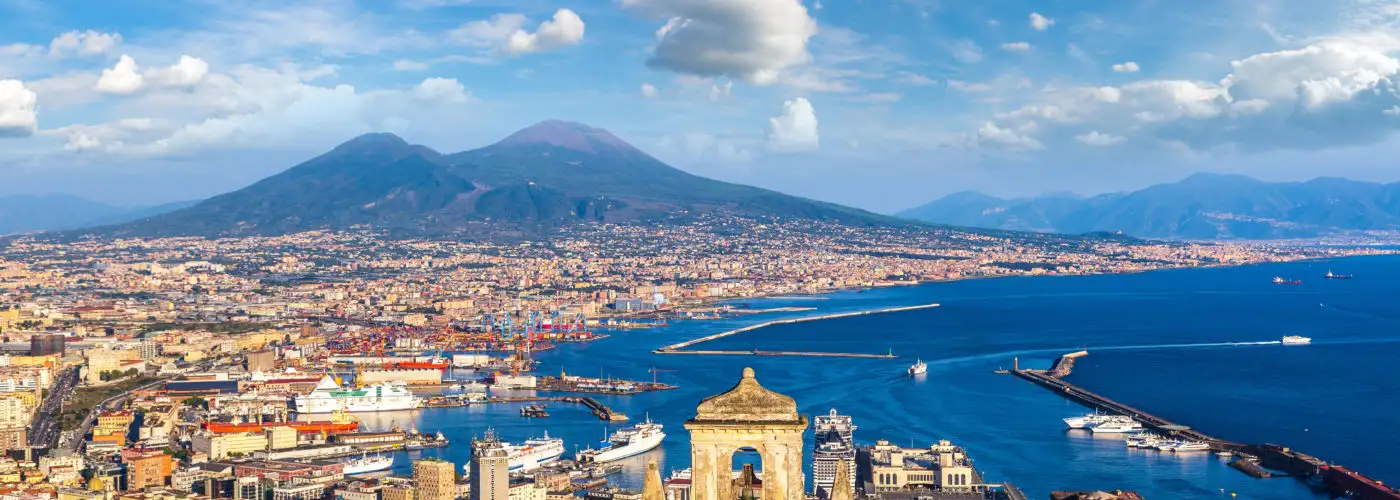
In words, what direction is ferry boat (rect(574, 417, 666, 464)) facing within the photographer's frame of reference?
facing away from the viewer and to the right of the viewer

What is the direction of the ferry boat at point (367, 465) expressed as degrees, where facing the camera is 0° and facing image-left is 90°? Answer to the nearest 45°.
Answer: approximately 270°

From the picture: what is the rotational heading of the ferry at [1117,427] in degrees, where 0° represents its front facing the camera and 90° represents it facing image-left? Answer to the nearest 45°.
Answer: approximately 90°

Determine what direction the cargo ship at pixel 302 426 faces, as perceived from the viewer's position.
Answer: facing to the left of the viewer

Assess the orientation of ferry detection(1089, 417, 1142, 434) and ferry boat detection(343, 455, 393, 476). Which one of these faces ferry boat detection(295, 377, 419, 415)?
the ferry detection(1089, 417, 1142, 434)

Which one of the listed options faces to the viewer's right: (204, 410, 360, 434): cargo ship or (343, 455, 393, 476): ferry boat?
the ferry boat

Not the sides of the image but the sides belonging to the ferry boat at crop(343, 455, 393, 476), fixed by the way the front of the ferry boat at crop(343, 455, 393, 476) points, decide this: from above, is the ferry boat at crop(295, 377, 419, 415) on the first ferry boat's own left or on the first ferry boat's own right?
on the first ferry boat's own left

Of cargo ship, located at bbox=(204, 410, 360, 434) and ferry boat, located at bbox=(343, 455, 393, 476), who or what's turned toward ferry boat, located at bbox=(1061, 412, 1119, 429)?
ferry boat, located at bbox=(343, 455, 393, 476)

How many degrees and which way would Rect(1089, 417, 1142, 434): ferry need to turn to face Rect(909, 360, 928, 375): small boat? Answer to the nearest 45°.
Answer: approximately 45° to its right

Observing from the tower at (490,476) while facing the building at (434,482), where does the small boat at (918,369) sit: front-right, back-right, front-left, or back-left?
back-right

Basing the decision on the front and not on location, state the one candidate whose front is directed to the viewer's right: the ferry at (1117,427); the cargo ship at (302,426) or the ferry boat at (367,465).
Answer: the ferry boat
